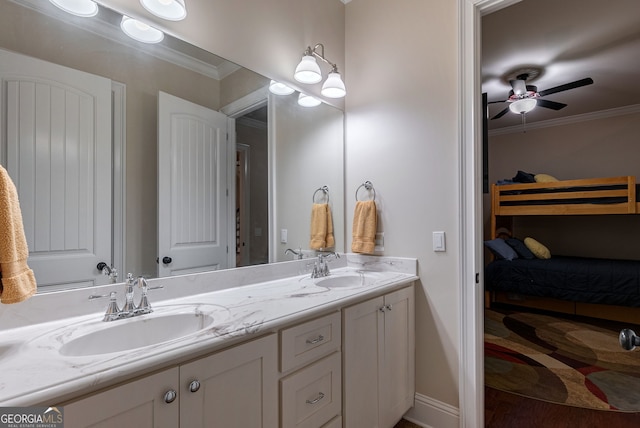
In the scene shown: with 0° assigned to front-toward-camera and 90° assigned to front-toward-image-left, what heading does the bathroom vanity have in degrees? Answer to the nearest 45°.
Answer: approximately 315°

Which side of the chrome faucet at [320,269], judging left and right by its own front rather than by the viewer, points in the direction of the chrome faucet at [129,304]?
right

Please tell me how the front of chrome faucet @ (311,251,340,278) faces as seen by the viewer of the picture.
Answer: facing the viewer and to the right of the viewer

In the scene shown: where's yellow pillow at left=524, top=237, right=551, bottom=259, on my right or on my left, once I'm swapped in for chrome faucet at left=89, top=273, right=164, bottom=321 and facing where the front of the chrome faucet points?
on my left

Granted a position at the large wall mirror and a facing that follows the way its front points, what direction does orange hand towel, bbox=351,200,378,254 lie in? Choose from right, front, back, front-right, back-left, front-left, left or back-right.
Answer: front-left

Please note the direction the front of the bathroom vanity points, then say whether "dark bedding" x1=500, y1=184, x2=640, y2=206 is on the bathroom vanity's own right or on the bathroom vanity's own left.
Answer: on the bathroom vanity's own left

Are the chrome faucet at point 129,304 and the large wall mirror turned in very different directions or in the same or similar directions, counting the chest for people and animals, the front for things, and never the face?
same or similar directions

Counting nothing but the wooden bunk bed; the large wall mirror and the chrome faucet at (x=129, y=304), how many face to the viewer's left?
0

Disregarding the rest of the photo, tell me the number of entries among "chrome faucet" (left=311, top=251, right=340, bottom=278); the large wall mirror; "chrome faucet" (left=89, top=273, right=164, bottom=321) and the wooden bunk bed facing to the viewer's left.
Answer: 0

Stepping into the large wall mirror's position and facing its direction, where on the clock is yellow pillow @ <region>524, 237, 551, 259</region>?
The yellow pillow is roughly at 10 o'clock from the large wall mirror.
